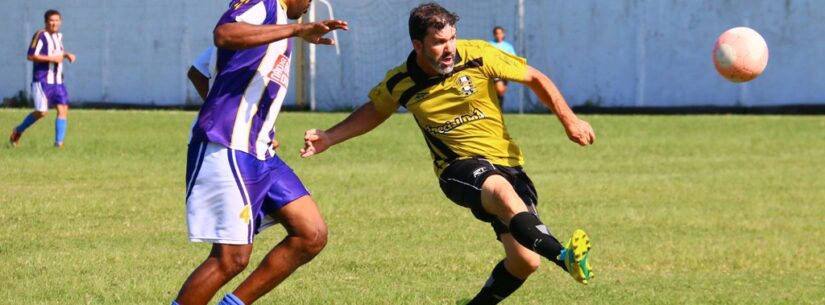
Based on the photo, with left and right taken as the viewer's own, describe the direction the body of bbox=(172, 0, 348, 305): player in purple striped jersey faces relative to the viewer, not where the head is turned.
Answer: facing to the right of the viewer

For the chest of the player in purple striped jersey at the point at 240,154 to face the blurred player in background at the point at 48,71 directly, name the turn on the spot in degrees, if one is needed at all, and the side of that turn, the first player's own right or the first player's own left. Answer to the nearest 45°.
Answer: approximately 90° to the first player's own left

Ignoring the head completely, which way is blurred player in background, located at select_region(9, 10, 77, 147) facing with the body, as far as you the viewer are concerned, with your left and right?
facing the viewer and to the right of the viewer

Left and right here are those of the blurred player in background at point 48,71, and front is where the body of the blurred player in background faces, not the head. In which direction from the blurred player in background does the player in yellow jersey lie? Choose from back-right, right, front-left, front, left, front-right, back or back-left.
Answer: front-right

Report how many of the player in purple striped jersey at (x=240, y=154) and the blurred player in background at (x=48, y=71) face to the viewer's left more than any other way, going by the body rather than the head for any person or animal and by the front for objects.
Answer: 0

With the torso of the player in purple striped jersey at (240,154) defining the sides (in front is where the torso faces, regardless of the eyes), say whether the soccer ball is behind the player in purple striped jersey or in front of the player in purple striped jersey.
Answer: in front

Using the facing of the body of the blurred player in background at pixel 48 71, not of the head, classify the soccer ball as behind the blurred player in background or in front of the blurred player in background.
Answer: in front
